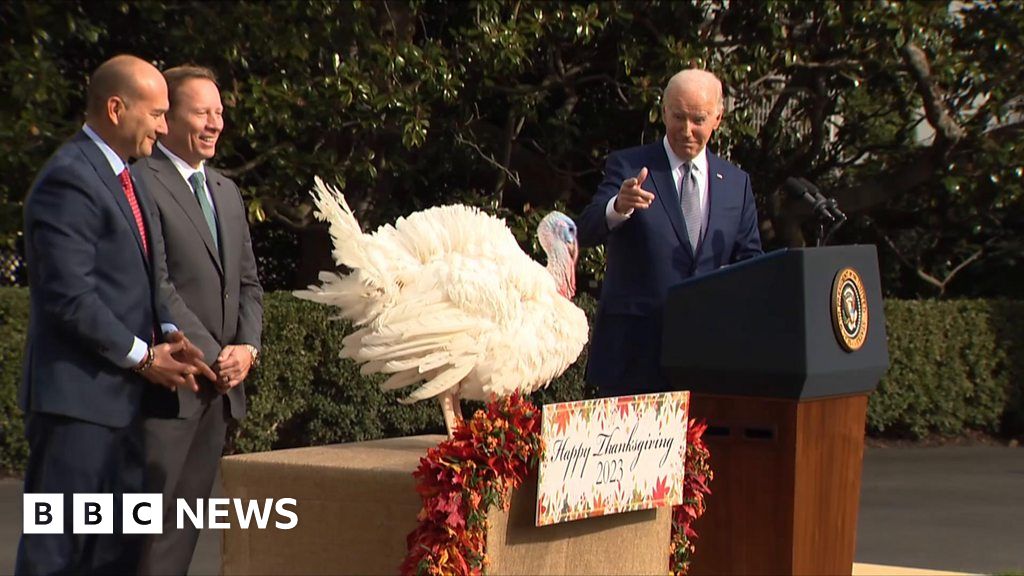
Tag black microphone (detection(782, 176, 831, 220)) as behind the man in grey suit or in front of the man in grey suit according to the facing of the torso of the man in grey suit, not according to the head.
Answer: in front

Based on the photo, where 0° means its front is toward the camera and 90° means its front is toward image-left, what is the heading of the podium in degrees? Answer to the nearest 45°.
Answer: approximately 315°

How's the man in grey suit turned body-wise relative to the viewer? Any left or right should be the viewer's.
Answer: facing the viewer and to the right of the viewer

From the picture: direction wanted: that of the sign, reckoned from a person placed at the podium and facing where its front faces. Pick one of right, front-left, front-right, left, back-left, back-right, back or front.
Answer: right

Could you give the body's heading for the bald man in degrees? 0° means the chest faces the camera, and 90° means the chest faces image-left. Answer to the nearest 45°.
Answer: approximately 270°

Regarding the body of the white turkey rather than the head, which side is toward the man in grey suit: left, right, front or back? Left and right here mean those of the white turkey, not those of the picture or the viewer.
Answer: back

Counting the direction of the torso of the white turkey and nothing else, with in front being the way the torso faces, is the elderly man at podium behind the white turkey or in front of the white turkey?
in front

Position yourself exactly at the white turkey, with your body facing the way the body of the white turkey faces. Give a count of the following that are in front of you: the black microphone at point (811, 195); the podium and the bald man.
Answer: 2

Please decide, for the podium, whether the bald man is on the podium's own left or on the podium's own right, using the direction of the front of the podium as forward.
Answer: on the podium's own right

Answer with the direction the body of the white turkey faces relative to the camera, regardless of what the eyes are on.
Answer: to the viewer's right

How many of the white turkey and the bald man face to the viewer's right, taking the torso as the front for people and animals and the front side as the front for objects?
2

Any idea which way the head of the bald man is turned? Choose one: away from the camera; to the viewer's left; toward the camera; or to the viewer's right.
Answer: to the viewer's right
